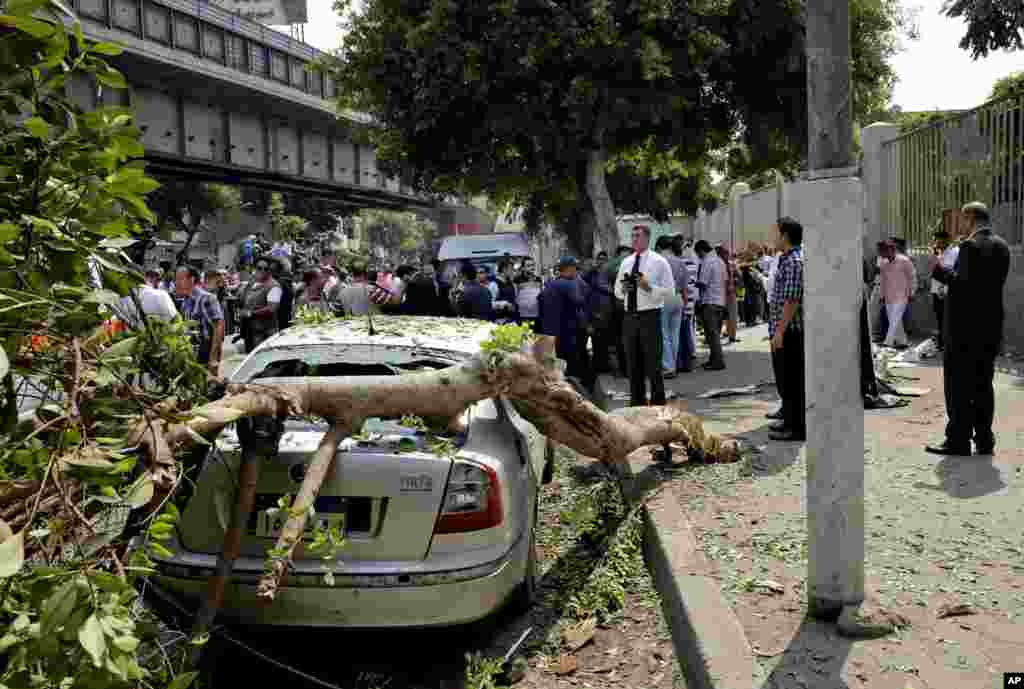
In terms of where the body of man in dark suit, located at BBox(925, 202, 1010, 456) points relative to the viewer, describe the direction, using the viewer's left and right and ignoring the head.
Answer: facing away from the viewer and to the left of the viewer

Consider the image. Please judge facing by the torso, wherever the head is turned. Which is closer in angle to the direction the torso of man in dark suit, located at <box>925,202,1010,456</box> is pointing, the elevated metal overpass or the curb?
the elevated metal overpass

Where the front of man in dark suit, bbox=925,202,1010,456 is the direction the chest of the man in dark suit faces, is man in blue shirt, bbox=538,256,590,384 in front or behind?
in front

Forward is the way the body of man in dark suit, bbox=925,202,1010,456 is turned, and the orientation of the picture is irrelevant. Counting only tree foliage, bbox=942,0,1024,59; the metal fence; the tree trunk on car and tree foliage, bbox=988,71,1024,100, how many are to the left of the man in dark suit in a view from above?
1

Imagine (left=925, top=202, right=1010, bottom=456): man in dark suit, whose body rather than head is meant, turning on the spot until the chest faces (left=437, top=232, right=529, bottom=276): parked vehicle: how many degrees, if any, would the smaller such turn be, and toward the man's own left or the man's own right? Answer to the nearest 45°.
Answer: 0° — they already face it

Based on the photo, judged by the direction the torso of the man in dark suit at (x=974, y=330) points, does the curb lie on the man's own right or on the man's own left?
on the man's own left

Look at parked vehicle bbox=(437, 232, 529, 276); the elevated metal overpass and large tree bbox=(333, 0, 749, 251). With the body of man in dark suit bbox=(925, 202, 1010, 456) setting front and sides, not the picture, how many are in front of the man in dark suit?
3

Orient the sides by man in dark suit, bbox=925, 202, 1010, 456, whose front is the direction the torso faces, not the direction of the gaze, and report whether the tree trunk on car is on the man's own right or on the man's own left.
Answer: on the man's own left

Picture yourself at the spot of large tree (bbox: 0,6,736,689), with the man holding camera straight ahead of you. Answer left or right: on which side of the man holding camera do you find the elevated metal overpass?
left

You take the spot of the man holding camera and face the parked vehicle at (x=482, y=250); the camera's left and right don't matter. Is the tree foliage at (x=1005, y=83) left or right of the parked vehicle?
right

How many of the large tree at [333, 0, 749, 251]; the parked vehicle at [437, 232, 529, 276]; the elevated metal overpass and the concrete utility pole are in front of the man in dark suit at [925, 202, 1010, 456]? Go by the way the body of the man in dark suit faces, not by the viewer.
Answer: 3

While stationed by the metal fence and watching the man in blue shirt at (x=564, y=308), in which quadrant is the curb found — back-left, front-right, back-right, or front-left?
front-left

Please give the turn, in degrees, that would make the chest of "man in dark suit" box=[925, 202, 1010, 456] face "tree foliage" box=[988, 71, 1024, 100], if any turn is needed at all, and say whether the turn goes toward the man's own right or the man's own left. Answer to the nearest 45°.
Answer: approximately 45° to the man's own right

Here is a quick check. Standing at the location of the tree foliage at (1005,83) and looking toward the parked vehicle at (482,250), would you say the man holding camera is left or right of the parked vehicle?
left

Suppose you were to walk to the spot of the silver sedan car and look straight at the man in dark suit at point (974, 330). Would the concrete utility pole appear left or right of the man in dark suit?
right

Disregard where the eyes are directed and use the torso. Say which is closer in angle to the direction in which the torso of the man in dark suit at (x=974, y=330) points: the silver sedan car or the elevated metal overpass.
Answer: the elevated metal overpass
